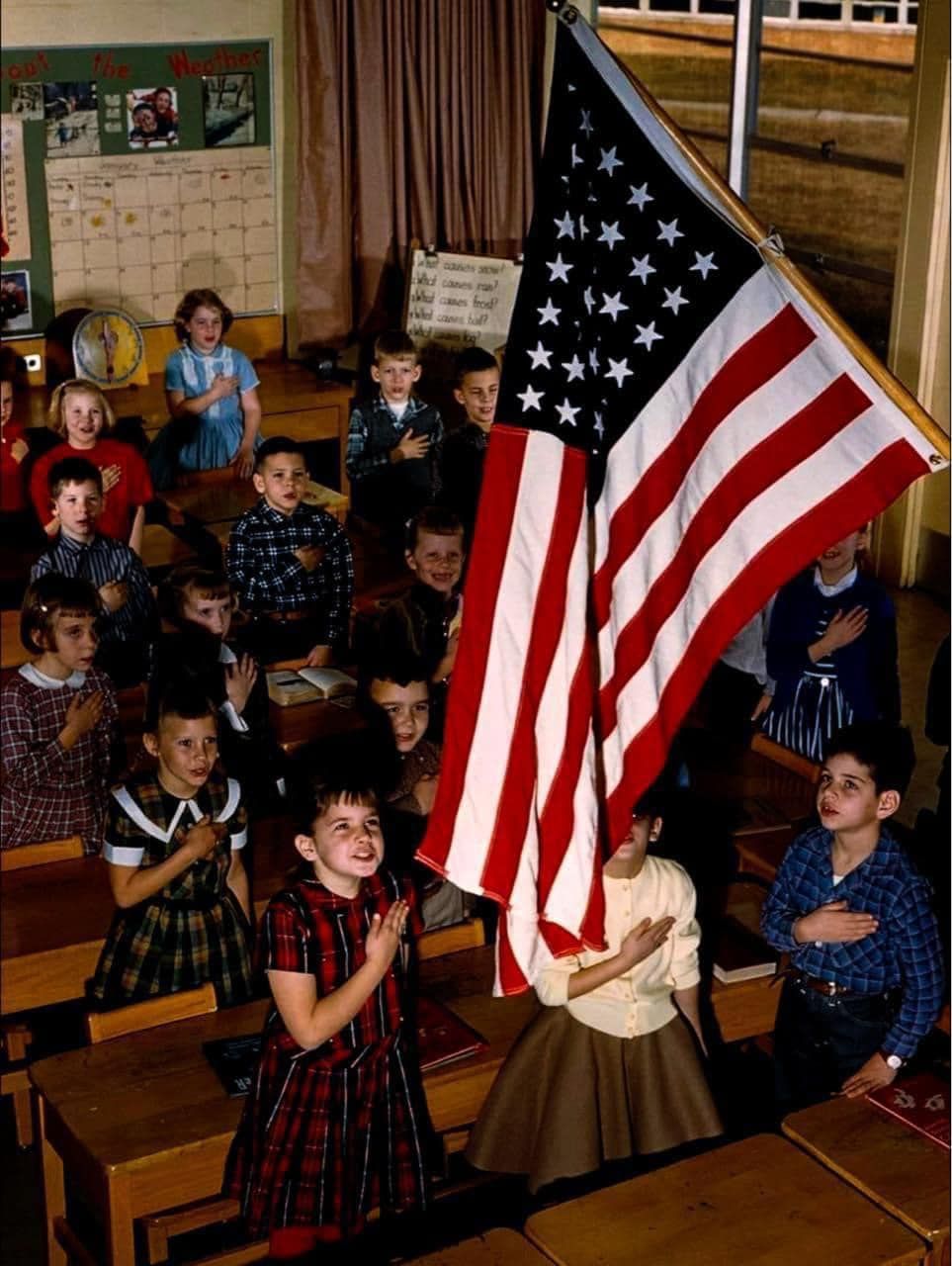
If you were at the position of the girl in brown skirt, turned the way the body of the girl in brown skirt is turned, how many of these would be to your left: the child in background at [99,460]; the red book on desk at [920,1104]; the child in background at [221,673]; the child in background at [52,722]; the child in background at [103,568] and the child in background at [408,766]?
1

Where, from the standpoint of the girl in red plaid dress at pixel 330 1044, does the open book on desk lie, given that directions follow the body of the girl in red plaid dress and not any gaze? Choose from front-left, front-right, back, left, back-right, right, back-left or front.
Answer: back-left

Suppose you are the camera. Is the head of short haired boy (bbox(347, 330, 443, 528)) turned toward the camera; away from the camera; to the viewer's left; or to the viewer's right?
toward the camera

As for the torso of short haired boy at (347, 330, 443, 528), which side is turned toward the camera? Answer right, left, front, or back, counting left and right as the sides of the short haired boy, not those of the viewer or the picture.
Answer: front

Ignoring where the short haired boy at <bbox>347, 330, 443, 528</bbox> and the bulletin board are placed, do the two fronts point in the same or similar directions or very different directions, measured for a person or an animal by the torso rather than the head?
same or similar directions

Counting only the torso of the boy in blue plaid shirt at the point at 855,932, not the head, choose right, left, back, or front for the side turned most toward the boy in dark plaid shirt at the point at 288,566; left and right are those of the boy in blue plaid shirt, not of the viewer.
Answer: right

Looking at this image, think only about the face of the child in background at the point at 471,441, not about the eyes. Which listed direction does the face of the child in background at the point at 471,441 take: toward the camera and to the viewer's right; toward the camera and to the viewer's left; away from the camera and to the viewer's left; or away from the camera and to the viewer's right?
toward the camera and to the viewer's right

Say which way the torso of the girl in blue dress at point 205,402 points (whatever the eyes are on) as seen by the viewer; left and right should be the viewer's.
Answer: facing the viewer

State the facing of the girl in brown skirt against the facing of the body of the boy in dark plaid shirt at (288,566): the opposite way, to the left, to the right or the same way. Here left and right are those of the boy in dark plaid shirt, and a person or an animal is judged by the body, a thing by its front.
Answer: the same way

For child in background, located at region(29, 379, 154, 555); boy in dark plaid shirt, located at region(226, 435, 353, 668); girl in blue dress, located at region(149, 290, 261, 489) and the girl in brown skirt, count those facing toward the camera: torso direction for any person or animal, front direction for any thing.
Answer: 4

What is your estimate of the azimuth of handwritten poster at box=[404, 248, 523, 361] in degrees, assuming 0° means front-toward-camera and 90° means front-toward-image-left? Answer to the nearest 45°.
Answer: approximately 0°

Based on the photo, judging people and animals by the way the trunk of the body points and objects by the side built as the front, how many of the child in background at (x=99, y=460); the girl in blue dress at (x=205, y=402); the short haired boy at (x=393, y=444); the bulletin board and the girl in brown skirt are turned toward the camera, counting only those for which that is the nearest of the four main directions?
5

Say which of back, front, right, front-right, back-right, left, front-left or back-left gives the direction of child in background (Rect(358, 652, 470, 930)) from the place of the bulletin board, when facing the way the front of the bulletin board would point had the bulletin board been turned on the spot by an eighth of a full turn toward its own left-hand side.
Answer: front-right

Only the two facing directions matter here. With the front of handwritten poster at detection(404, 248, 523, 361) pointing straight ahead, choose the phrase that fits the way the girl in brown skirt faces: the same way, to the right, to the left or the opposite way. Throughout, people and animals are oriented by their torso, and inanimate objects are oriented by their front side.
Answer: the same way

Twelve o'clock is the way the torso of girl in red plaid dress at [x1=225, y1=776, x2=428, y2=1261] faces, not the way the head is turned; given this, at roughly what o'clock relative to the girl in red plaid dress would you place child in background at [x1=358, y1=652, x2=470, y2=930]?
The child in background is roughly at 8 o'clock from the girl in red plaid dress.

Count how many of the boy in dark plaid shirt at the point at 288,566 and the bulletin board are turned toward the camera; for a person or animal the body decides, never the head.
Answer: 2

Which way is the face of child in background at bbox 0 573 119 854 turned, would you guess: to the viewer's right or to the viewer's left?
to the viewer's right

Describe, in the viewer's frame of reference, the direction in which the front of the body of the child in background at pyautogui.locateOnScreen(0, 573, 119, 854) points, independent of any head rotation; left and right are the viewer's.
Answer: facing the viewer and to the right of the viewer
